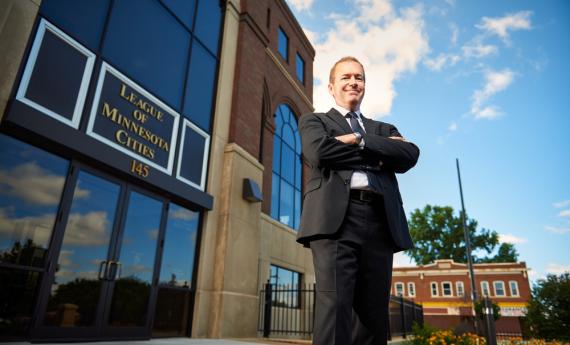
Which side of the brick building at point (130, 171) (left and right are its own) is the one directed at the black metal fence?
left

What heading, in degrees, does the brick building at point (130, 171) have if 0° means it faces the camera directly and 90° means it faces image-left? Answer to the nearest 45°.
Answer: approximately 315°

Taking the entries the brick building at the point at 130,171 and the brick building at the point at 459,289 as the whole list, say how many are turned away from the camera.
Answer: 0

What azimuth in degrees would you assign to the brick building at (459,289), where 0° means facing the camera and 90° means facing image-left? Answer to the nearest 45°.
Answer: approximately 0°

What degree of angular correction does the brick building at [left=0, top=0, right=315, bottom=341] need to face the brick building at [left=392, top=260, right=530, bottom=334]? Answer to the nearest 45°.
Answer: approximately 90° to its left

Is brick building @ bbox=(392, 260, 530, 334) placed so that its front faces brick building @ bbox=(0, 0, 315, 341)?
yes

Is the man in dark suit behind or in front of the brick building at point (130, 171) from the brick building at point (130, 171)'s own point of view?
in front

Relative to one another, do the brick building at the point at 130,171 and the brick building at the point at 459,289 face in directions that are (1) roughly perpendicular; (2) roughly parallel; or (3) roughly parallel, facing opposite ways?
roughly perpendicular

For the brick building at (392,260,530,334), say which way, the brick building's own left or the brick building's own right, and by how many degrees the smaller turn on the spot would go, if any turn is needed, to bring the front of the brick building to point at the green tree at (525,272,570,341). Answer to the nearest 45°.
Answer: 0° — it already faces it
